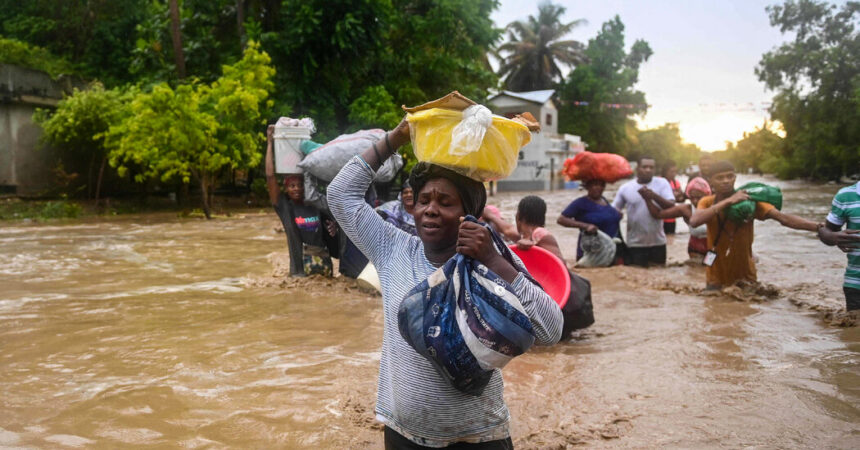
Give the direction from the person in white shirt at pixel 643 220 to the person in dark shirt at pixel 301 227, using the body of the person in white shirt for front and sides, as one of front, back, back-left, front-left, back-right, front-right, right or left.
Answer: front-right

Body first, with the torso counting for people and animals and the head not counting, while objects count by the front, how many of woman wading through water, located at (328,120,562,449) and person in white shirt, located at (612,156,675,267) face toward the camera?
2

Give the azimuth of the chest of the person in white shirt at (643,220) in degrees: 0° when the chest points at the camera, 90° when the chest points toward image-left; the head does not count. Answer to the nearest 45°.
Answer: approximately 0°

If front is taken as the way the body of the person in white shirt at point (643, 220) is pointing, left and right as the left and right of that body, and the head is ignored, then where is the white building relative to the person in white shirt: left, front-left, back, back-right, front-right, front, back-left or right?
back

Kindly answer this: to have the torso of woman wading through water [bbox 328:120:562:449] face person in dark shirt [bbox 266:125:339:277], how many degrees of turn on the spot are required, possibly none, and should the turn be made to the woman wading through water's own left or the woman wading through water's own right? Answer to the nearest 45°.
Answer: approximately 180°

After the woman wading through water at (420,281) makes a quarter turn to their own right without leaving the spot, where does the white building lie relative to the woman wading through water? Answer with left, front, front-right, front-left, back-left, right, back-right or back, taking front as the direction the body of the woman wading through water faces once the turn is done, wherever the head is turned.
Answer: right

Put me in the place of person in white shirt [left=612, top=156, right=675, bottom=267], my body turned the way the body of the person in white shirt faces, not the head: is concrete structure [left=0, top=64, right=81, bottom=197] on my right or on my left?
on my right

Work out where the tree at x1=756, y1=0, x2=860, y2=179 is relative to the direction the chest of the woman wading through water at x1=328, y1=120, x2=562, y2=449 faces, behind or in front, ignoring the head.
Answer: behind

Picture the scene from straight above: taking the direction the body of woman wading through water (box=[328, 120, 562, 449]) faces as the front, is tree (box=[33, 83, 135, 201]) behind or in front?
behind
